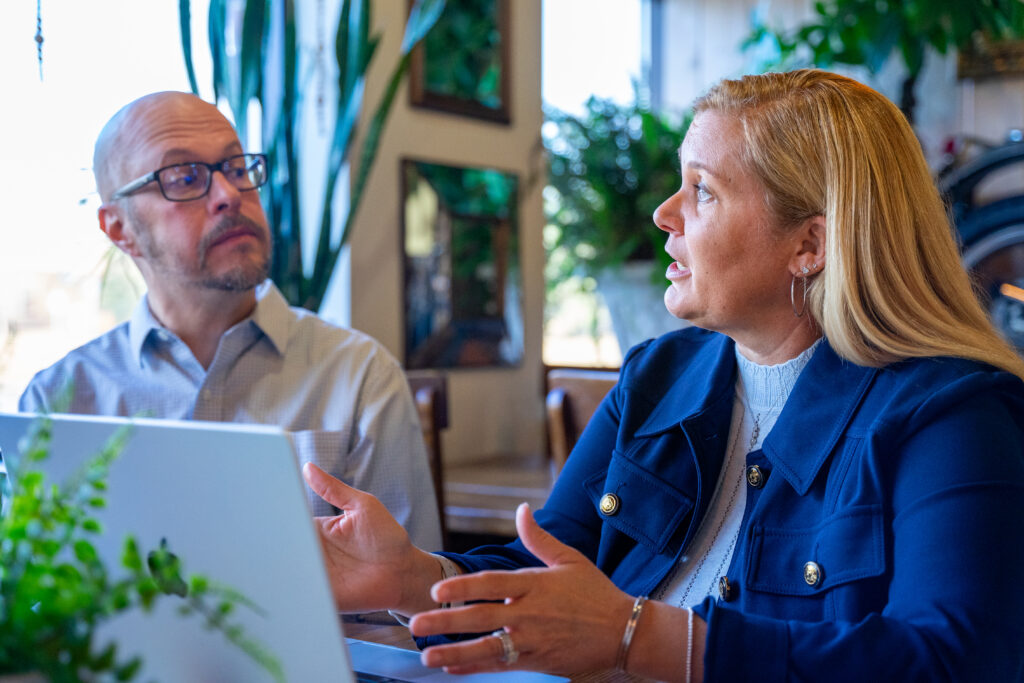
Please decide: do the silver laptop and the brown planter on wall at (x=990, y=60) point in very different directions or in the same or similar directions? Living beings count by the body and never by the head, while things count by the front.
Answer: very different directions

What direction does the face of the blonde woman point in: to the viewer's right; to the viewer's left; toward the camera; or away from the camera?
to the viewer's left

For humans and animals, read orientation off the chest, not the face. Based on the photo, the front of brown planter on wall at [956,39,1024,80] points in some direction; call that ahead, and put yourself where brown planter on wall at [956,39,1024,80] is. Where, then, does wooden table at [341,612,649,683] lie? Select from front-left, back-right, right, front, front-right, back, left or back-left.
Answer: front

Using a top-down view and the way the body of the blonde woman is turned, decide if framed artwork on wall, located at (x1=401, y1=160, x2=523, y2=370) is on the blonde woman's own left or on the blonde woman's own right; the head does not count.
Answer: on the blonde woman's own right

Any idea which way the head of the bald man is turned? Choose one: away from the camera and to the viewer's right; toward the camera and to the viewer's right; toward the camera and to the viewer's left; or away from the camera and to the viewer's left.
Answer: toward the camera and to the viewer's right

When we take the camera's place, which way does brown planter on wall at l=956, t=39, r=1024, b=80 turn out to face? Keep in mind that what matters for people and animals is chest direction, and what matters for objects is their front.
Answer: facing the viewer

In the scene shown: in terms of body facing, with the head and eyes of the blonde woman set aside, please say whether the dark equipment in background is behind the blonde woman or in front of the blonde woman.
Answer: behind

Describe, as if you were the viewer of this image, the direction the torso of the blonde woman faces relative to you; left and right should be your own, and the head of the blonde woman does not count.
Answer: facing the viewer and to the left of the viewer

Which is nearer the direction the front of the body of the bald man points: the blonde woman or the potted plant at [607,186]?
the blonde woman

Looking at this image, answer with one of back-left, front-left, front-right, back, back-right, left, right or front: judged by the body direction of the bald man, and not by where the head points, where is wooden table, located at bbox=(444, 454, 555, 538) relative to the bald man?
back-left

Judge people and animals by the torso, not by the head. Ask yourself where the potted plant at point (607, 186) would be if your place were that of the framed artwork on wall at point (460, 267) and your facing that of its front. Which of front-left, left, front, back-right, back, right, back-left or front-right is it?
left

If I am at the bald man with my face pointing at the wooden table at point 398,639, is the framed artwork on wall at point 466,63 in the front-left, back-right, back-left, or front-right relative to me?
back-left

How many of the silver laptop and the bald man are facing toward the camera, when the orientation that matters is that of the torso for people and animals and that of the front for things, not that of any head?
1

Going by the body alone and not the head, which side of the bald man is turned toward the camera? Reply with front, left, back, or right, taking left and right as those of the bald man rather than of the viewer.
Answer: front

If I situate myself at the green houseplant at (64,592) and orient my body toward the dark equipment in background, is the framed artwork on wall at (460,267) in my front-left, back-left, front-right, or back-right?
front-left
